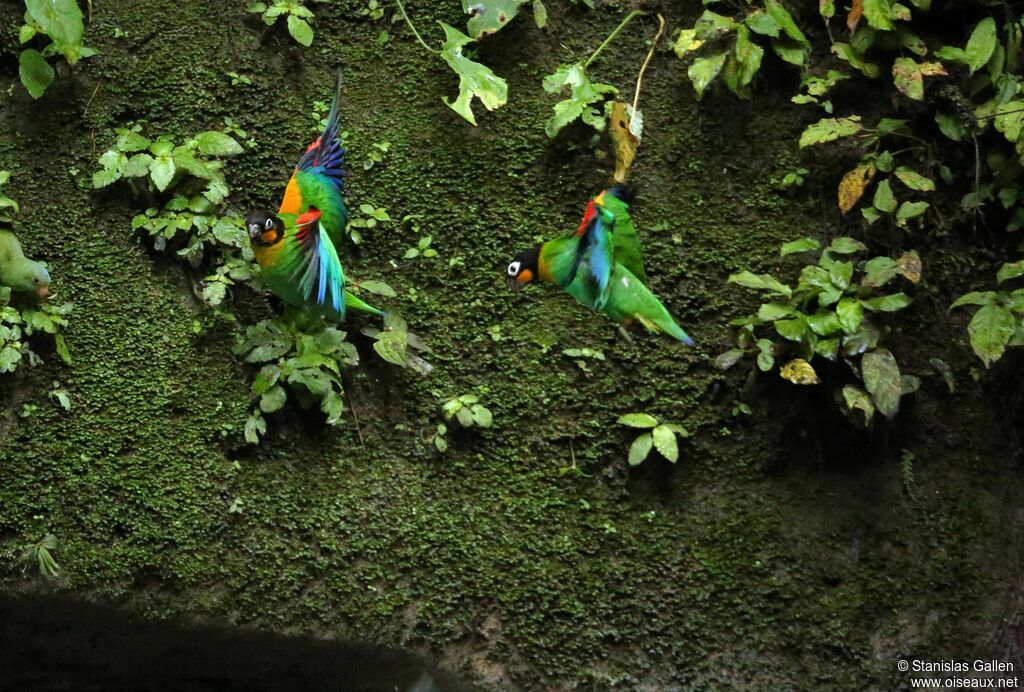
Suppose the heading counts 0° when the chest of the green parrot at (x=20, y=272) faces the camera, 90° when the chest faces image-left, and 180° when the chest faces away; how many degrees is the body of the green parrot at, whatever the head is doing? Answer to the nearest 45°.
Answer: approximately 270°

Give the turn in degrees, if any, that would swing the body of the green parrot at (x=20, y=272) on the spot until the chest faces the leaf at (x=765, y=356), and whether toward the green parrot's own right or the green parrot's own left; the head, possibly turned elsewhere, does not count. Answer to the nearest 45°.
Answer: approximately 45° to the green parrot's own right

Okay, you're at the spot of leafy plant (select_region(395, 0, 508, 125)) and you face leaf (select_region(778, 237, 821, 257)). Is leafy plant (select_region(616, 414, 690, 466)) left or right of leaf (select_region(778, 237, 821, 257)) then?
right

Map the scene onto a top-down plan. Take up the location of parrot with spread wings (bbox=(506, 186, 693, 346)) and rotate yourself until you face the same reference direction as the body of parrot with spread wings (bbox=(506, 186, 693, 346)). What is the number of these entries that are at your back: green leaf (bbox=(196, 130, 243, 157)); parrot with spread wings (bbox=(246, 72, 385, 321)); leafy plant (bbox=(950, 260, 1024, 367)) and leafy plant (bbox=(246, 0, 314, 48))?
1

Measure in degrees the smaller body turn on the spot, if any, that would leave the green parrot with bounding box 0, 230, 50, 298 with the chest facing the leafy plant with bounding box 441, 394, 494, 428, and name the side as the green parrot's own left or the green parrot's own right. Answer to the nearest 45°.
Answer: approximately 45° to the green parrot's own right

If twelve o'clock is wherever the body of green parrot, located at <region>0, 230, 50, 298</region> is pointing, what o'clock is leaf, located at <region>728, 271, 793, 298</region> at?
The leaf is roughly at 1 o'clock from the green parrot.

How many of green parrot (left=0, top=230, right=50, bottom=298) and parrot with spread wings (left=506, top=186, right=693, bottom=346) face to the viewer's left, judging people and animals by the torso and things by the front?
1

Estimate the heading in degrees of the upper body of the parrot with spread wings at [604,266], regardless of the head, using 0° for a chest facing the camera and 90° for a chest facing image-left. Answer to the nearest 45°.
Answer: approximately 90°
